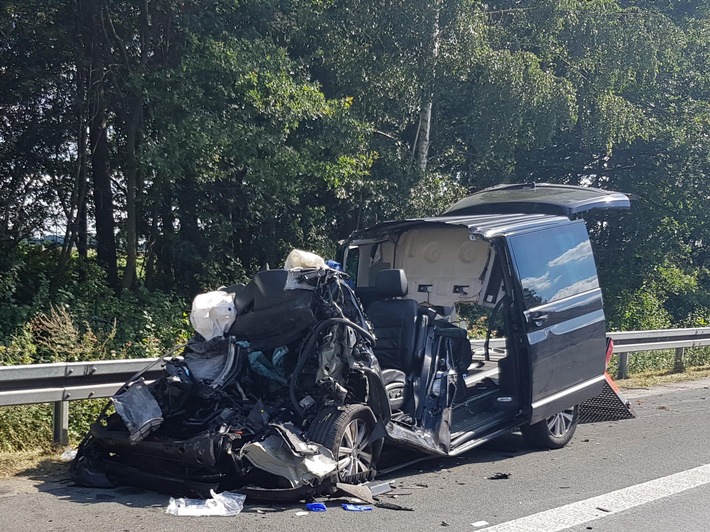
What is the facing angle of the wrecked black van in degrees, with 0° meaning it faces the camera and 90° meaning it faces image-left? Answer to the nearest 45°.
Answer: approximately 45°
